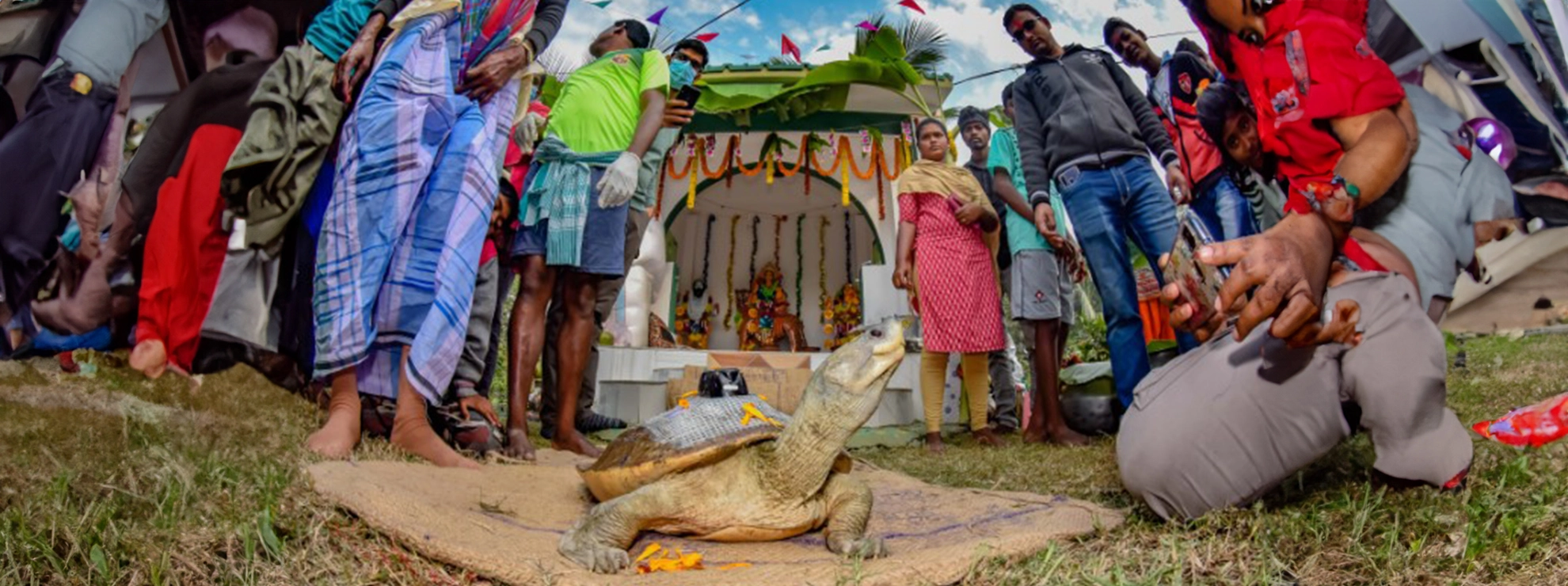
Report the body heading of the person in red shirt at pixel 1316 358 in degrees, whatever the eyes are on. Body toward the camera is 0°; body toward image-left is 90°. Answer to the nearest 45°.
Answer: approximately 45°

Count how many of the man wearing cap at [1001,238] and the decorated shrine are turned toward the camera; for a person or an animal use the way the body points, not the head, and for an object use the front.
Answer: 2

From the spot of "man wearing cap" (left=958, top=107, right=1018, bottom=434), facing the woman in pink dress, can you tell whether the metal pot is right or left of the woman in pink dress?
left

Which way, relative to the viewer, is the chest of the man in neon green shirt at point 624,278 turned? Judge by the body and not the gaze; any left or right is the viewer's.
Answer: facing the viewer and to the right of the viewer

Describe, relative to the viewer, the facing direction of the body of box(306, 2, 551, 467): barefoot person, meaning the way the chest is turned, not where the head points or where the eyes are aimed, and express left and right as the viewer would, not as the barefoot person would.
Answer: facing the viewer

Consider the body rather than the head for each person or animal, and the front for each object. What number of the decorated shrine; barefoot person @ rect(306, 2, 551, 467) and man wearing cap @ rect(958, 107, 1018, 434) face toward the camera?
3

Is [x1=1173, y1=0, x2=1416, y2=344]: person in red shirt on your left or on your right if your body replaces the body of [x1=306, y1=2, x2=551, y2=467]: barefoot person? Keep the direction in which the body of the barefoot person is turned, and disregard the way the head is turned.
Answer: on your left

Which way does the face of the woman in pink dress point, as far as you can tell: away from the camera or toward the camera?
toward the camera

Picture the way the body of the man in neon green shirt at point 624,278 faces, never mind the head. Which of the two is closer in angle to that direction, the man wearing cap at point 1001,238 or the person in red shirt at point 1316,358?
the person in red shirt

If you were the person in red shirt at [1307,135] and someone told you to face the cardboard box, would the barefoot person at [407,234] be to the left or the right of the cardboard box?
left

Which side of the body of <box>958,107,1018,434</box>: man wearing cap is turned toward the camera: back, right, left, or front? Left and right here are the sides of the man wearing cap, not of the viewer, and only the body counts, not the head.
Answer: front

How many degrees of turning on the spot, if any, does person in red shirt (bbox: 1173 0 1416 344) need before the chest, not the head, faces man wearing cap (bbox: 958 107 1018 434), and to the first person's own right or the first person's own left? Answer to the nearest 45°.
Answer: approximately 90° to the first person's own right
